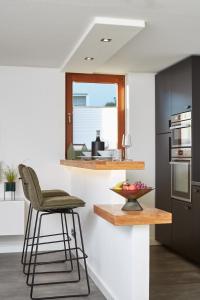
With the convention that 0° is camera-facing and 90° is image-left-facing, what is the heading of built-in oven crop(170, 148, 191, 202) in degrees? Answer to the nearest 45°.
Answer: approximately 45°

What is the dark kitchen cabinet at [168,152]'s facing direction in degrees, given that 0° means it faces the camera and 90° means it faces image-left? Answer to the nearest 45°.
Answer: approximately 45°

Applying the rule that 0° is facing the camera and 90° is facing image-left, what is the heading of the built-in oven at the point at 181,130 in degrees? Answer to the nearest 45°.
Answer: approximately 45°

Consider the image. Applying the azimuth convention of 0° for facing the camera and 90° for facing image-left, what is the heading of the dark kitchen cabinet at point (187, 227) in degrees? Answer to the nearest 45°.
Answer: approximately 45°
